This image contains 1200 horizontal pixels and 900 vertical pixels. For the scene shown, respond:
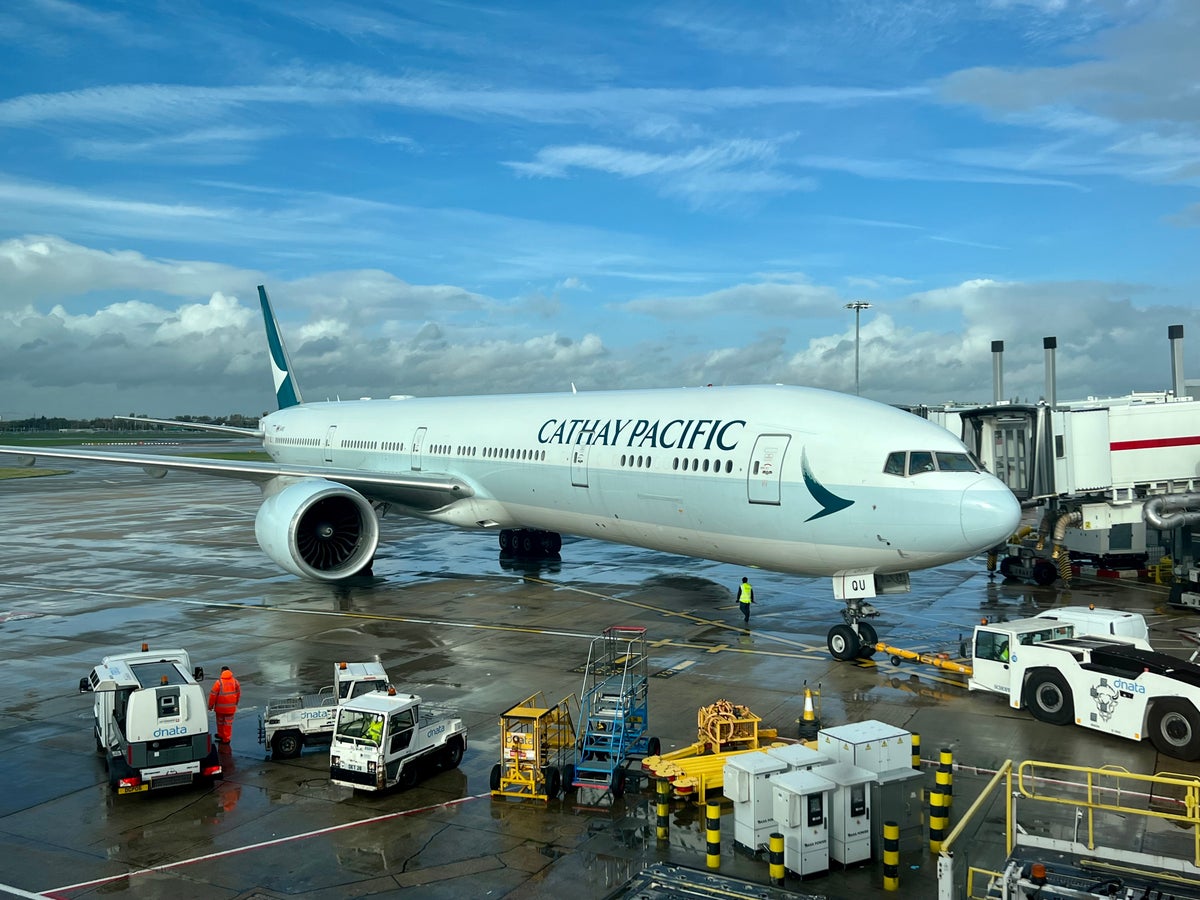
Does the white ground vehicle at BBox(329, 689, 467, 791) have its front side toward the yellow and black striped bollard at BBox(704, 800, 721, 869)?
no

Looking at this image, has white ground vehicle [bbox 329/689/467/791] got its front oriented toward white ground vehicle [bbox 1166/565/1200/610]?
no

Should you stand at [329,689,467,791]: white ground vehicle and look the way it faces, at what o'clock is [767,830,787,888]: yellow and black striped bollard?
The yellow and black striped bollard is roughly at 9 o'clock from the white ground vehicle.

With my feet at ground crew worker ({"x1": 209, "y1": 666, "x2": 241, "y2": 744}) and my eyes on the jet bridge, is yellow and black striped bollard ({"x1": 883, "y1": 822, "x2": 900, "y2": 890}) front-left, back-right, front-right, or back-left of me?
front-right

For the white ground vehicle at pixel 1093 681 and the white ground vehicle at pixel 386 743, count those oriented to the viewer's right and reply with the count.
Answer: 0

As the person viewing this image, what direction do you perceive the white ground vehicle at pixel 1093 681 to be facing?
facing away from the viewer and to the left of the viewer

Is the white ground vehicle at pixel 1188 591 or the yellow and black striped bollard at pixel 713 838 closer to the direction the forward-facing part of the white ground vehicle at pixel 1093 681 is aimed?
the white ground vehicle

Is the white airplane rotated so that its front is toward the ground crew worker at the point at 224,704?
no

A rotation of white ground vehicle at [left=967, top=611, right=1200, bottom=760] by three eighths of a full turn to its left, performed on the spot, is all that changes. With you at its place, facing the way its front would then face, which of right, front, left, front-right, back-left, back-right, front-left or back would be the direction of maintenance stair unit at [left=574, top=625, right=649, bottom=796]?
front-right

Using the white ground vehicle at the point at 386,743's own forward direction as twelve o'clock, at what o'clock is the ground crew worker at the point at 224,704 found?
The ground crew worker is roughly at 3 o'clock from the white ground vehicle.

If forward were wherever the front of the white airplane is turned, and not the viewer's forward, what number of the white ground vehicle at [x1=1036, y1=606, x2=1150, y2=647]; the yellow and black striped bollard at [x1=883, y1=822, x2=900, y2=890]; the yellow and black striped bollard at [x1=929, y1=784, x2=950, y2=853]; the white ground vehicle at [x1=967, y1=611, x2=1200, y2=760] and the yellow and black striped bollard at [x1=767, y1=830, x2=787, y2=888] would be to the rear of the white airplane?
0

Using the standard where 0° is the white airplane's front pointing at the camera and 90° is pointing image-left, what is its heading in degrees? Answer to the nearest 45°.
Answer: approximately 315°

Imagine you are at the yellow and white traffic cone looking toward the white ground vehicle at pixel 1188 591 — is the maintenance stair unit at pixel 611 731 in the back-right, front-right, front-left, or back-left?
back-left

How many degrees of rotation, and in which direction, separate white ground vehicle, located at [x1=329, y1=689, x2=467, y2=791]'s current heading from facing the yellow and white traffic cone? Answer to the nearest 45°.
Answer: approximately 135° to its left

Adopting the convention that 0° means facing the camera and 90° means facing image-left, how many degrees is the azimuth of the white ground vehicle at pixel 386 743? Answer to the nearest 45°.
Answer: approximately 45°

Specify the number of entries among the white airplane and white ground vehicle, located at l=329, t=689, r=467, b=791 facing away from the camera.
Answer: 0

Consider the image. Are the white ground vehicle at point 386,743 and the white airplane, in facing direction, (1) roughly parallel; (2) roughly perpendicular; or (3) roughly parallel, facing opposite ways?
roughly perpendicular

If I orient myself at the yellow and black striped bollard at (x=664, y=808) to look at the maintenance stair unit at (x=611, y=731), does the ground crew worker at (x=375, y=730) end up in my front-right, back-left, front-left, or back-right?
front-left
